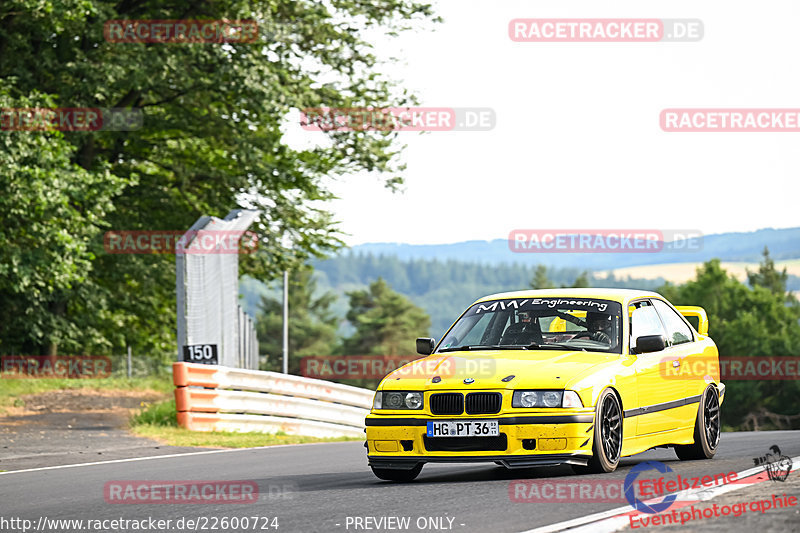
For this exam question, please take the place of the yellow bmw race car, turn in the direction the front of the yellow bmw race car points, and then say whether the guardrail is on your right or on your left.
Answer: on your right

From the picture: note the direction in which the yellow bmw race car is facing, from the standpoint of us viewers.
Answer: facing the viewer and to the left of the viewer

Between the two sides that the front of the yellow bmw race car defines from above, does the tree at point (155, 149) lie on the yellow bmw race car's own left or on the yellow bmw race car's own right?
on the yellow bmw race car's own right

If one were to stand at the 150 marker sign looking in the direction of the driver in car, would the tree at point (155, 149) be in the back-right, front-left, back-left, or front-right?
back-left

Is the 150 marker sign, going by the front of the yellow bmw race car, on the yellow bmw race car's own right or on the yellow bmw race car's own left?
on the yellow bmw race car's own right
